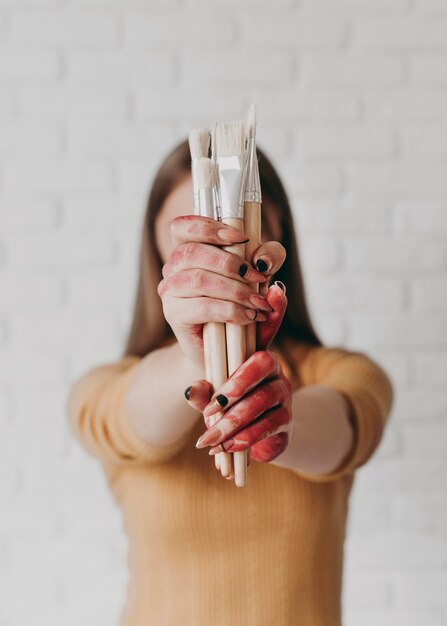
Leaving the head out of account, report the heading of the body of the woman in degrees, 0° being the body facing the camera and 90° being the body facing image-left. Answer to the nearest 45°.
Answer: approximately 0°
